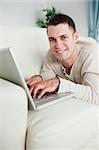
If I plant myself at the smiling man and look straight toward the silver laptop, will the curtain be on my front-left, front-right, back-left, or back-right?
back-right

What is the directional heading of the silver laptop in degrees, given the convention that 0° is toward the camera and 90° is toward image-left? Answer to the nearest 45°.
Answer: approximately 225°
